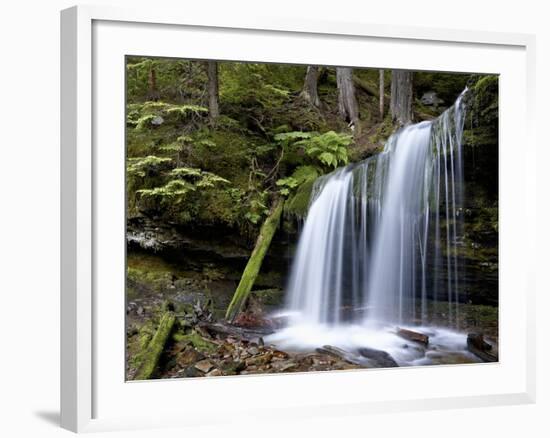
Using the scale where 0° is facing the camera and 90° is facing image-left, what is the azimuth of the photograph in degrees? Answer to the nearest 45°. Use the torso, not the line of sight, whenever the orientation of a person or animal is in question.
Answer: approximately 315°
